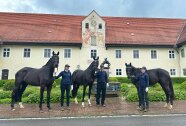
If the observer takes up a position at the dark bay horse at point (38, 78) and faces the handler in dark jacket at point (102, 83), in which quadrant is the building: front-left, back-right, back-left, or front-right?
front-left

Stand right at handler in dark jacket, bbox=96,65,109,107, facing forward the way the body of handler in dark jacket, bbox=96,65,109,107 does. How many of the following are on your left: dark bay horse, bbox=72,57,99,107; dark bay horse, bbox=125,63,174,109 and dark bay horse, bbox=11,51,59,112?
1

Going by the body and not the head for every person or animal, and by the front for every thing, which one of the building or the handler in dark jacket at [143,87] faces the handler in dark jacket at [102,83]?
the building

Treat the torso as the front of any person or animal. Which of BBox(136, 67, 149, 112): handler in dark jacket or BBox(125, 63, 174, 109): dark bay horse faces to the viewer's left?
the dark bay horse

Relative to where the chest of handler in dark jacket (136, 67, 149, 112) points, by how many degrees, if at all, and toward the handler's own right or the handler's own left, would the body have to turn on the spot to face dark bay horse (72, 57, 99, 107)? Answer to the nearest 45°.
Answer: approximately 90° to the handler's own right

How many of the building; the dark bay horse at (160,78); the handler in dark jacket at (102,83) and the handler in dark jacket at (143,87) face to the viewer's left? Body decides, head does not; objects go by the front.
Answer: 1

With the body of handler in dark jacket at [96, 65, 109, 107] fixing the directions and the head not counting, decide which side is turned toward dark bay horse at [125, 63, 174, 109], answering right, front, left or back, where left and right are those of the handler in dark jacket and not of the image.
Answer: left

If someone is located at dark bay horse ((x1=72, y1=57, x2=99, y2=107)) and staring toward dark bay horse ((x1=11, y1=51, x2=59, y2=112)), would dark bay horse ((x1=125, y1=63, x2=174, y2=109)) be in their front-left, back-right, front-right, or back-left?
back-left

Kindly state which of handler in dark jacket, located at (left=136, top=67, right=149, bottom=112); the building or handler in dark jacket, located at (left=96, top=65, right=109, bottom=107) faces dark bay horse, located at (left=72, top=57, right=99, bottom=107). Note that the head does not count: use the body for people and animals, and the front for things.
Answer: the building

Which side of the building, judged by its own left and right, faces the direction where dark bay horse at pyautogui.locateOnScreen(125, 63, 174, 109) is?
front

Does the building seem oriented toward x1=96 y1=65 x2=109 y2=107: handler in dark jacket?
yes

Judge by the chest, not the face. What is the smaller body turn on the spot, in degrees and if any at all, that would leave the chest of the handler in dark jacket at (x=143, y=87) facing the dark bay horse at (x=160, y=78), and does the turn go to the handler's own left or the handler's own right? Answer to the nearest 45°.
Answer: approximately 135° to the handler's own left

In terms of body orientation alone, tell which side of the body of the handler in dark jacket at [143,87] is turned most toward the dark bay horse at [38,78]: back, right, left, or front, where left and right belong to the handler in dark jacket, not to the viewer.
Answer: right

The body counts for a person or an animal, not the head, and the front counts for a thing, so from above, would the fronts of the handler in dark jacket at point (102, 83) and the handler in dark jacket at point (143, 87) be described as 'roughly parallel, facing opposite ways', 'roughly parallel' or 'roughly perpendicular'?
roughly parallel

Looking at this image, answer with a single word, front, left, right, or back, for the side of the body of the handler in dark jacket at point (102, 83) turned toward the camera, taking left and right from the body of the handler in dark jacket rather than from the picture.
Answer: front

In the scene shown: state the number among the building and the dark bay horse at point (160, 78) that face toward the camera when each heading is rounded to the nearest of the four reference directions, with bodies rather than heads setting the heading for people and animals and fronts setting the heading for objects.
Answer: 1

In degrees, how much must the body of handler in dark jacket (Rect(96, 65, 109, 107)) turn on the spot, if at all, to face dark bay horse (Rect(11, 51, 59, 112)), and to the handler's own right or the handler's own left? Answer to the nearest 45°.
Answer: approximately 90° to the handler's own right

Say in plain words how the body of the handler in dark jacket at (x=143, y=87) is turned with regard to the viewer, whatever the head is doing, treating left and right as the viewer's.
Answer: facing the viewer

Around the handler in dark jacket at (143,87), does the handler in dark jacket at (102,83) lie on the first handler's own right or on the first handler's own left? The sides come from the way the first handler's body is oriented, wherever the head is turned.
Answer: on the first handler's own right
